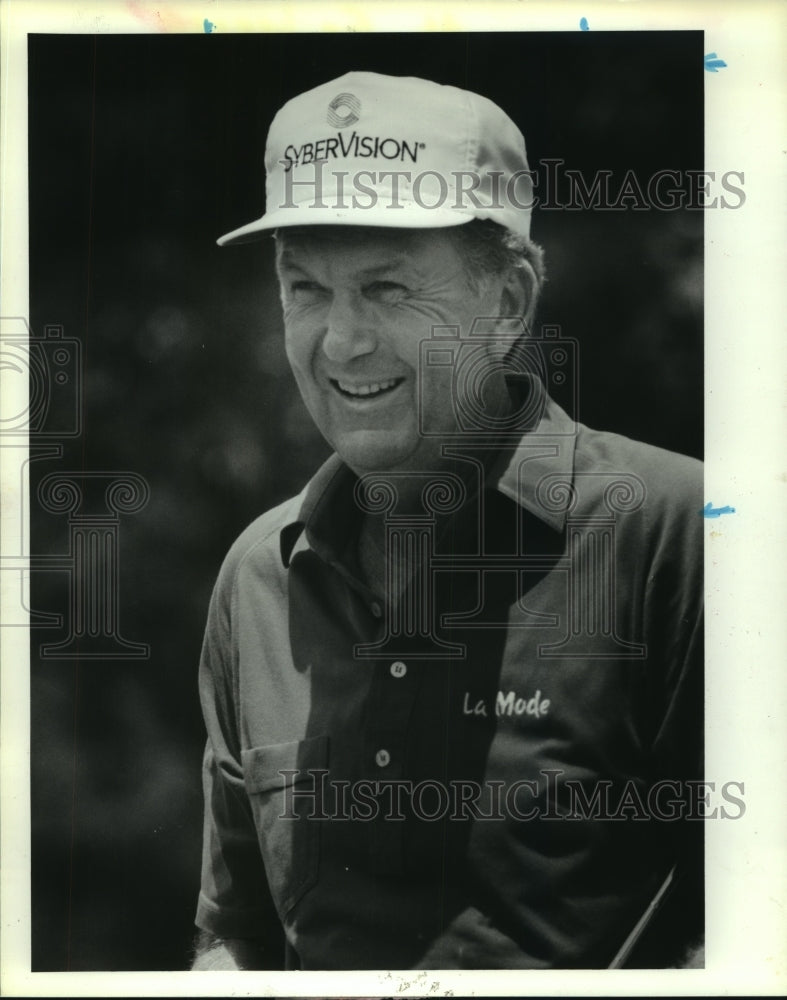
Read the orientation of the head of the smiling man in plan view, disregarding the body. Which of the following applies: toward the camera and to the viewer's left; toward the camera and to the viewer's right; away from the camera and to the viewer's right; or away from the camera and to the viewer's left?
toward the camera and to the viewer's left

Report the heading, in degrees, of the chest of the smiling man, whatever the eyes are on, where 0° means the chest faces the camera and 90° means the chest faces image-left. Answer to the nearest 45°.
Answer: approximately 45°
